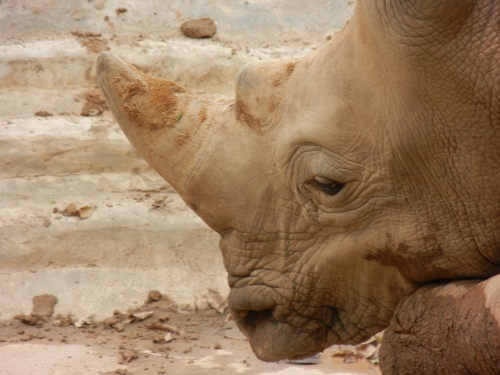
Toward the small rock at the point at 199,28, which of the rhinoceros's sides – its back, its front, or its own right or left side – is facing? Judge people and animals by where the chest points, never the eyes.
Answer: right

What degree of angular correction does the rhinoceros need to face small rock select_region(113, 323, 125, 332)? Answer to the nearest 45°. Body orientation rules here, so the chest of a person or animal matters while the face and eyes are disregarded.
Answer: approximately 45° to its right

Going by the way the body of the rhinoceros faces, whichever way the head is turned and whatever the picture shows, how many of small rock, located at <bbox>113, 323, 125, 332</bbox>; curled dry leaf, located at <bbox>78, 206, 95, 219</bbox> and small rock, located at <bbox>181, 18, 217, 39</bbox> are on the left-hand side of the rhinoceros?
0

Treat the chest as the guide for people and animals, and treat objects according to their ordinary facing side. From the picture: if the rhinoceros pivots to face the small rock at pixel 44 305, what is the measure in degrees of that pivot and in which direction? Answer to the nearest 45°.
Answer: approximately 45° to its right

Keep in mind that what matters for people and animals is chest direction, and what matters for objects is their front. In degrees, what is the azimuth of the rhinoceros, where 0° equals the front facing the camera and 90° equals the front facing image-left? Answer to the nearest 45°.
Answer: approximately 90°

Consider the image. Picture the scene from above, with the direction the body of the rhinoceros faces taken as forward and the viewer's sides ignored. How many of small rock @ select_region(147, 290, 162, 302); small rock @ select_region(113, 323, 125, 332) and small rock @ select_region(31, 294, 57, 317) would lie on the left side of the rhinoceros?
0

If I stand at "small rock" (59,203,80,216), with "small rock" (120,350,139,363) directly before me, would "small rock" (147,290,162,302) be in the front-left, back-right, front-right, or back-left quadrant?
front-left

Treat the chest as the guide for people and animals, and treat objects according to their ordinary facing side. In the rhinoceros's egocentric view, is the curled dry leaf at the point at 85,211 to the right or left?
on its right
